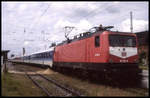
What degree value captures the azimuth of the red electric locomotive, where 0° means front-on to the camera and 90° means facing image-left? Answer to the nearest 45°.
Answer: approximately 315°
